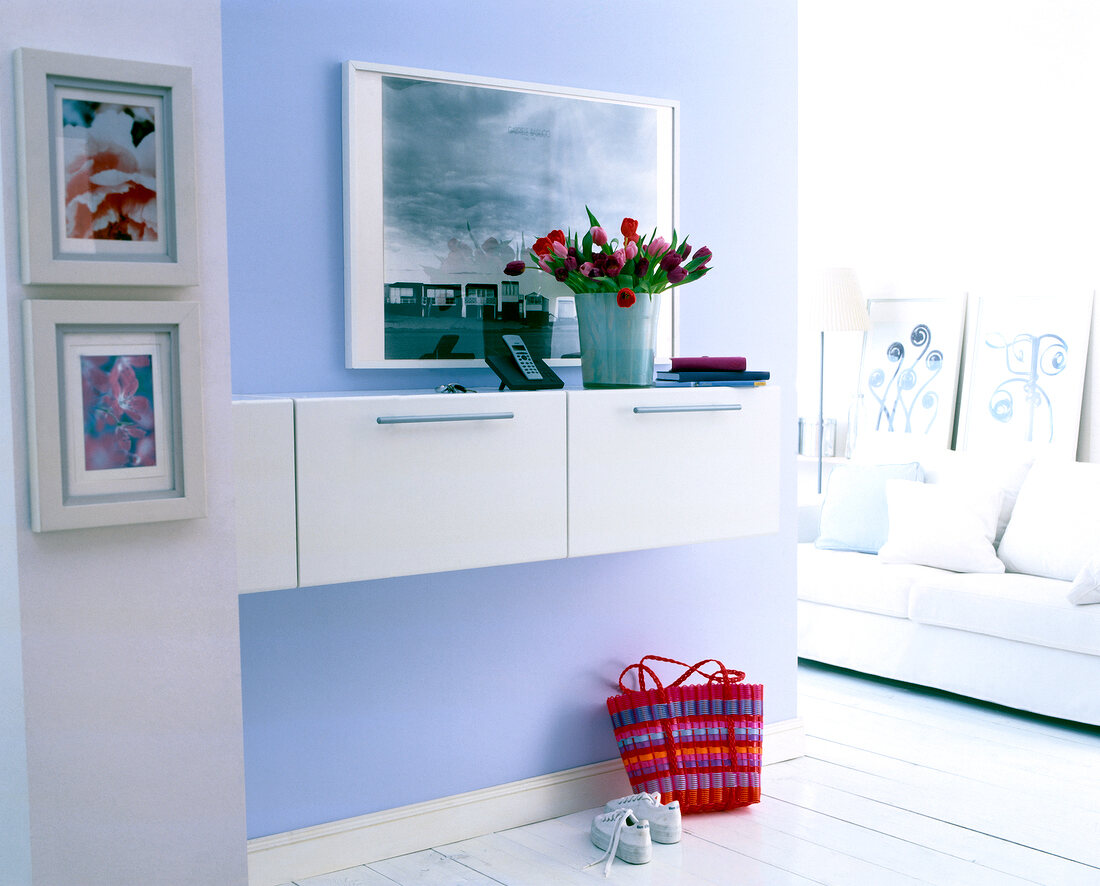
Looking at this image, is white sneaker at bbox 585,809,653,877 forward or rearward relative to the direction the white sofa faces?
forward

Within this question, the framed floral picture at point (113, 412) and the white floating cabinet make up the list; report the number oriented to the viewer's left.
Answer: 0

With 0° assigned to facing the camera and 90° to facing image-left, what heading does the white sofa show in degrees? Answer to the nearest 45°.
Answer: approximately 45°

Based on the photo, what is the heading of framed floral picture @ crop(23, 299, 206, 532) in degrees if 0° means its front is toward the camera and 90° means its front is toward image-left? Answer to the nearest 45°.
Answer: approximately 315°

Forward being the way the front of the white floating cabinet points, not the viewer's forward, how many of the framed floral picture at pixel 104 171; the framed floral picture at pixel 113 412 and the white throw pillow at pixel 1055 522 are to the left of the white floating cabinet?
1

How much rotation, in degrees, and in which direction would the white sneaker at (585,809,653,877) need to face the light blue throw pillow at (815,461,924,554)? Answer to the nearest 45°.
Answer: approximately 90° to its right

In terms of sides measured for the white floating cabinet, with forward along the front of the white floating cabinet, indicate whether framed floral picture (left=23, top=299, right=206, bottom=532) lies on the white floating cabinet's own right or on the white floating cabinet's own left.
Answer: on the white floating cabinet's own right

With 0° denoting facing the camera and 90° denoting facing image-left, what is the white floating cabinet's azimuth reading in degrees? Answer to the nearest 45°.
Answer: approximately 315°

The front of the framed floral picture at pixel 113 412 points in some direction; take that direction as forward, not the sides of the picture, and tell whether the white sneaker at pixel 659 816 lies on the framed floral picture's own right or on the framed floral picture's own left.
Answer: on the framed floral picture's own left

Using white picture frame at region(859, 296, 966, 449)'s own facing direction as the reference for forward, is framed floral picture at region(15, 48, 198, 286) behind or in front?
in front

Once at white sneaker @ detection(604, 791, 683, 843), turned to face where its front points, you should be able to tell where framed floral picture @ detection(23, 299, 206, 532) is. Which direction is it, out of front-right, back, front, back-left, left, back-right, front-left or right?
left
